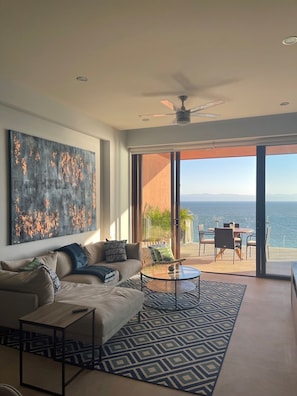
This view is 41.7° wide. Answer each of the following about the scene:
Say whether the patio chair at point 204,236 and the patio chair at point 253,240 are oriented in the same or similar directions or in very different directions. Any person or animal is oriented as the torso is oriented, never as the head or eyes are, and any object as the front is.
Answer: very different directions

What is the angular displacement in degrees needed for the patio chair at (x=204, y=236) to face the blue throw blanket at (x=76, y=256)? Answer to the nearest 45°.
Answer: approximately 135° to its right

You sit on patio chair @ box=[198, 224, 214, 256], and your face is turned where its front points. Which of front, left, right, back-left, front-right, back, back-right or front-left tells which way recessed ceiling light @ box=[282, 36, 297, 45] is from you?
right

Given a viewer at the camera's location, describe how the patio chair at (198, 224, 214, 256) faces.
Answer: facing to the right of the viewer

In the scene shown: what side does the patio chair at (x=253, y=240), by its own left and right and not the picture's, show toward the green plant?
front

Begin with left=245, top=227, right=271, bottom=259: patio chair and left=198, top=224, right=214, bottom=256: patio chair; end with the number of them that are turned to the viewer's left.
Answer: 1

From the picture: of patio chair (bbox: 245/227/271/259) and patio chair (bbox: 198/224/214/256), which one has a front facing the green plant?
patio chair (bbox: 245/227/271/259)

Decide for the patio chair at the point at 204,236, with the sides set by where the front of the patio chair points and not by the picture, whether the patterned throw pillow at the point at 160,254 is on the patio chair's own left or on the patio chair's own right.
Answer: on the patio chair's own right

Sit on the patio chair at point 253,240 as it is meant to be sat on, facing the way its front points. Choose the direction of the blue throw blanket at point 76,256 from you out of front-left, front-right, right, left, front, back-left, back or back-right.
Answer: front-left

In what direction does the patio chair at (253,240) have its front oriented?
to the viewer's left

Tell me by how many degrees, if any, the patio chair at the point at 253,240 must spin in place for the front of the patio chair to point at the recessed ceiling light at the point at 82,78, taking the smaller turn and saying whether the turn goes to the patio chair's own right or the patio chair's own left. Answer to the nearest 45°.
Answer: approximately 45° to the patio chair's own left

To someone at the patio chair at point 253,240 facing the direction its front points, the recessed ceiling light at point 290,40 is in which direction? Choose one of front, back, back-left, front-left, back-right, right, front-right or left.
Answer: left

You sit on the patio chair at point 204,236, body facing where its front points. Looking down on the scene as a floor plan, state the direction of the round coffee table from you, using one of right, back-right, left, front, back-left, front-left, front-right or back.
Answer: right
